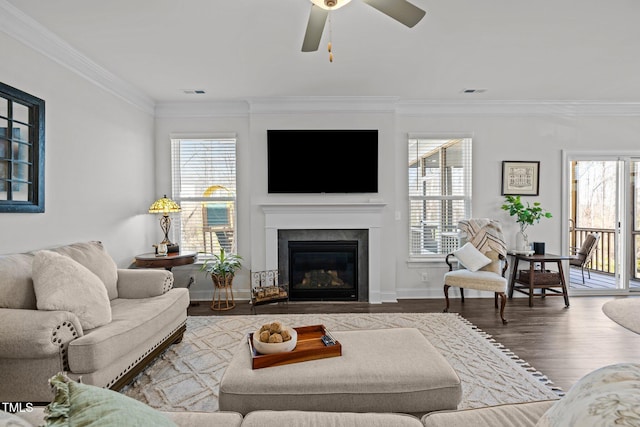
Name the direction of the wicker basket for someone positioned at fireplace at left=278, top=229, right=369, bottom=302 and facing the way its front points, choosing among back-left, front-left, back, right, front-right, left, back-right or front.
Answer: left

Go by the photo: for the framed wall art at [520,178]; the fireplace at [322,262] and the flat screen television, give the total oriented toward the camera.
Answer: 3

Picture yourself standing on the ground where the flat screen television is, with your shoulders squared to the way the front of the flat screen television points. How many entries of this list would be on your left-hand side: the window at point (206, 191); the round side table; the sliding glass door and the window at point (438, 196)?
2

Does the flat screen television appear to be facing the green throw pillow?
yes

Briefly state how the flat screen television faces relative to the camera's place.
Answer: facing the viewer

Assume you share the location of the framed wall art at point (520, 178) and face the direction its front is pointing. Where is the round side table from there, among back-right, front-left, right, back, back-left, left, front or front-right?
front-right

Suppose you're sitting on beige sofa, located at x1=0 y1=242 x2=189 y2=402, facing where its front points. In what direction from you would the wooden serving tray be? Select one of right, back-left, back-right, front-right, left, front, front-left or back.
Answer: front

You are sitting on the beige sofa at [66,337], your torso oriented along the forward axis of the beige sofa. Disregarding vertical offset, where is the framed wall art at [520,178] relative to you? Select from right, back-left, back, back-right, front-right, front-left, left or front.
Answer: front-left

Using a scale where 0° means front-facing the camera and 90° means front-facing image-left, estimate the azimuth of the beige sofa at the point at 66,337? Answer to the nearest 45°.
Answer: approximately 315°

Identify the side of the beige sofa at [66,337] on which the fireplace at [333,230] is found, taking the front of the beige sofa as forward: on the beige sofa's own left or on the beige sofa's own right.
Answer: on the beige sofa's own left

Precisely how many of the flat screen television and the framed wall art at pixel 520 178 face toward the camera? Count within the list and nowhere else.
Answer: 2

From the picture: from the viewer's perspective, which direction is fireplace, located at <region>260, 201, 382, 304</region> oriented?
toward the camera

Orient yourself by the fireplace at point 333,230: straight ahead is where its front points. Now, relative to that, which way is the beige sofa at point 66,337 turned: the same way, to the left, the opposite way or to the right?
to the left

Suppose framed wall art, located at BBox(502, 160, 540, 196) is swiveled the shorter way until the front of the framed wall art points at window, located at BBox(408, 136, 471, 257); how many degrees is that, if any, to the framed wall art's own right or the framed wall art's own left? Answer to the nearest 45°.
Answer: approximately 45° to the framed wall art's own right

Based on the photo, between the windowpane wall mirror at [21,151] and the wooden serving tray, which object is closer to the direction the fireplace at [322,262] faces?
the wooden serving tray

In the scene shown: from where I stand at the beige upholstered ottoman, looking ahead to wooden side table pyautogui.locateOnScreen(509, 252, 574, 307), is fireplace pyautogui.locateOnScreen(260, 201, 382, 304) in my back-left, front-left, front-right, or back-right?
front-left

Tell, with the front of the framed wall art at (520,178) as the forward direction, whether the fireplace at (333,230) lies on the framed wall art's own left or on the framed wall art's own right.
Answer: on the framed wall art's own right

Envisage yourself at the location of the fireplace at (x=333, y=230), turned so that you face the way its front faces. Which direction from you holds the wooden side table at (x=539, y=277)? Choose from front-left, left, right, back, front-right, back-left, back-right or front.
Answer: left
